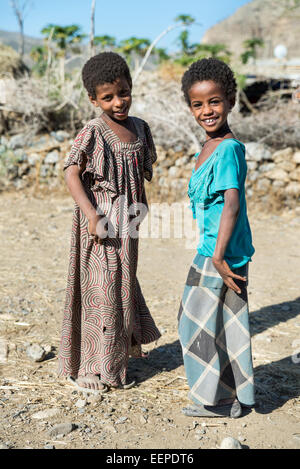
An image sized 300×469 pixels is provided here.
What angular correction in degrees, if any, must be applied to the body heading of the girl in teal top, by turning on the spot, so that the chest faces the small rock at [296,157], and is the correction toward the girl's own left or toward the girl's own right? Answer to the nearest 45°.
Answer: approximately 135° to the girl's own right

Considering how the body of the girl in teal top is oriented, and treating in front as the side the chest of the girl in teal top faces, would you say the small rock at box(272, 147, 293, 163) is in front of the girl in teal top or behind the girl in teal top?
behind

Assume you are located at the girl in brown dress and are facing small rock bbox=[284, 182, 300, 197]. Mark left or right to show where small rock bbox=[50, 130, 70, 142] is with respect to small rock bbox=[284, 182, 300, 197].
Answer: left

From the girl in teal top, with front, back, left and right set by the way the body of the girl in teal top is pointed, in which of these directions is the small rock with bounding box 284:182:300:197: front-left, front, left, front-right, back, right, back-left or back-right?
back-right

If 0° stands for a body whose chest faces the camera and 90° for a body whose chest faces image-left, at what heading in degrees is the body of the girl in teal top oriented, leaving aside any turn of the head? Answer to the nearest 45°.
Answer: approximately 45°

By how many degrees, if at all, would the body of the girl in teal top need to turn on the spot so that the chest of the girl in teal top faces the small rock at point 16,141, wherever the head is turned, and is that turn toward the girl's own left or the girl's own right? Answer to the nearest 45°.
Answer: approximately 90° to the girl's own right

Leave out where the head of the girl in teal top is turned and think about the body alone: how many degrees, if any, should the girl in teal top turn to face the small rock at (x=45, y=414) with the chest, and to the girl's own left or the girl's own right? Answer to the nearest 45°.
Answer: approximately 45° to the girl's own right

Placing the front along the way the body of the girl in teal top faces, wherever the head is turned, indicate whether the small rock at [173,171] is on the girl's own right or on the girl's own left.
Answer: on the girl's own right

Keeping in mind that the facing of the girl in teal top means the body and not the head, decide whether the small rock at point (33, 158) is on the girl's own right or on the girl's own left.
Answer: on the girl's own right

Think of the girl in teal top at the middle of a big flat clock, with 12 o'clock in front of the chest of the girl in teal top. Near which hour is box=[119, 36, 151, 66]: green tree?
The green tree is roughly at 4 o'clock from the girl in teal top.

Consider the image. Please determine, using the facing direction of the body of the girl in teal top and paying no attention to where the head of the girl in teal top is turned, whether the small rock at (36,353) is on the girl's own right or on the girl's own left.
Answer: on the girl's own right
